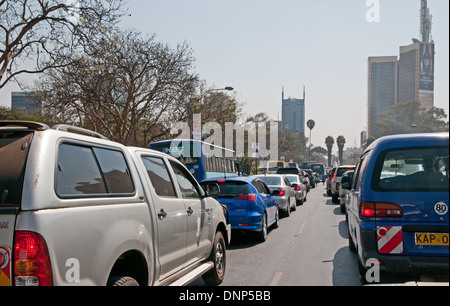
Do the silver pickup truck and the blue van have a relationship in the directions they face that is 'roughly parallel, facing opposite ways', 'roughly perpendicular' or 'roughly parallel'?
roughly parallel

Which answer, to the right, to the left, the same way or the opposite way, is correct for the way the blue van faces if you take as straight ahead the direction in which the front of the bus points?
the same way

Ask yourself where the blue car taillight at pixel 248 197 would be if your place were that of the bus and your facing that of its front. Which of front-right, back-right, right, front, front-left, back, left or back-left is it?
back-right

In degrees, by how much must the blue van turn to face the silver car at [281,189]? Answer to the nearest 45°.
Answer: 0° — it already faces it

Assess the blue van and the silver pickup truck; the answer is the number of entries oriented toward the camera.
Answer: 0

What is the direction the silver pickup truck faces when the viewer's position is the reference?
facing away from the viewer and to the right of the viewer

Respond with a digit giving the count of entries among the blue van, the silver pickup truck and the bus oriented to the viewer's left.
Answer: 0

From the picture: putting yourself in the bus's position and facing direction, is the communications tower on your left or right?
on your right

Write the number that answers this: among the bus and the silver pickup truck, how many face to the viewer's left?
0

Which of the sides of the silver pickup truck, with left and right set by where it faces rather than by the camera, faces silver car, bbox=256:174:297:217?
front

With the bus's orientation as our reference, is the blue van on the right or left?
on its right

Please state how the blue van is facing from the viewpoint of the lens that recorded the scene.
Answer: facing away from the viewer

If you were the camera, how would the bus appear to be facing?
facing away from the viewer and to the right of the viewer

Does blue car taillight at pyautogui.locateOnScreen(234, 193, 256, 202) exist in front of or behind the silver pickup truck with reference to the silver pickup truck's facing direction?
in front

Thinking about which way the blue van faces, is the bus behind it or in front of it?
in front
